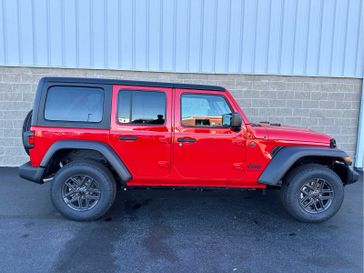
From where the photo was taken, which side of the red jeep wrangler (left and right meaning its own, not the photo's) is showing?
right

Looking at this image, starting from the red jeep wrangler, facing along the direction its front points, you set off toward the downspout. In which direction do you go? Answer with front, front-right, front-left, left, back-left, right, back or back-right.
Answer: front-left
